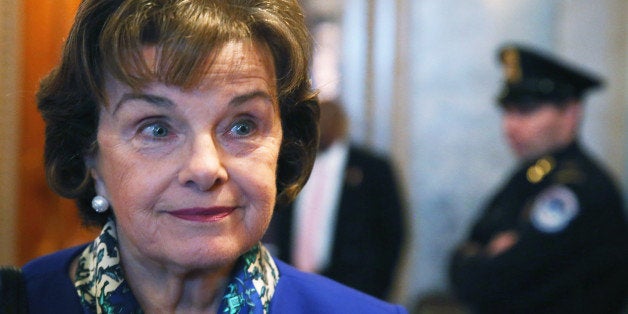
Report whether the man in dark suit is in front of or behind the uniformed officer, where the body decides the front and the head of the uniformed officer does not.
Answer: in front

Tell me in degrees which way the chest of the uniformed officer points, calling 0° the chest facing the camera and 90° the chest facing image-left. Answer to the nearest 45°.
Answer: approximately 90°

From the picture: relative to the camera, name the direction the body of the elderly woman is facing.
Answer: toward the camera

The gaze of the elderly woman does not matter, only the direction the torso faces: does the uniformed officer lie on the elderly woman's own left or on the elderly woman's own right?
on the elderly woman's own left

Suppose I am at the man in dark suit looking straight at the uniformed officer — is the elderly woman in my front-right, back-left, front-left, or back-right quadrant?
back-right

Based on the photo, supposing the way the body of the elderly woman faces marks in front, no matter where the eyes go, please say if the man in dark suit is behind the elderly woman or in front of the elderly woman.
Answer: behind

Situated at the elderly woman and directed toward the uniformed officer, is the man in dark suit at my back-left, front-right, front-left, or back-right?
front-left

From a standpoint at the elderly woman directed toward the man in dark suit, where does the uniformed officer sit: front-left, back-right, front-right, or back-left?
front-right
